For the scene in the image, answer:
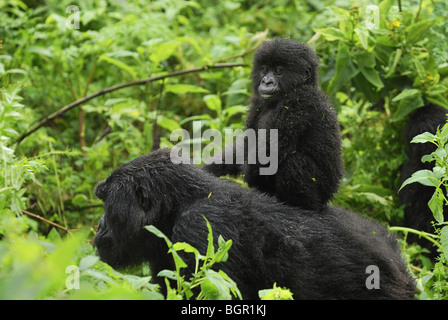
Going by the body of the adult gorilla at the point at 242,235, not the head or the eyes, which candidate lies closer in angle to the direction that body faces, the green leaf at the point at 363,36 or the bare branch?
the bare branch

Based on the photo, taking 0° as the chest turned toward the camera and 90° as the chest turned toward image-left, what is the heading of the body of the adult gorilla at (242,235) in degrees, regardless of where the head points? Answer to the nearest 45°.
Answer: approximately 90°

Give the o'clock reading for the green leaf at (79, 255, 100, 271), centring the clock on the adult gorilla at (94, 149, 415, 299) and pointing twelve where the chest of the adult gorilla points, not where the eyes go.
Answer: The green leaf is roughly at 10 o'clock from the adult gorilla.

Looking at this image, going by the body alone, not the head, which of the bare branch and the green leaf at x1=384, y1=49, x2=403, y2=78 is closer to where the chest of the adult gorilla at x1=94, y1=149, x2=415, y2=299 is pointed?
the bare branch

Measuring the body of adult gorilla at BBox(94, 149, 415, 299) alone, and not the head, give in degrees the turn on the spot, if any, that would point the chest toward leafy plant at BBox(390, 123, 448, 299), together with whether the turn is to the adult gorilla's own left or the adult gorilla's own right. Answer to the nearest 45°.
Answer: approximately 180°

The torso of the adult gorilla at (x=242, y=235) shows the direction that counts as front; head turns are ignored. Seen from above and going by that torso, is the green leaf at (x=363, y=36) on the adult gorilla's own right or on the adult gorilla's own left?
on the adult gorilla's own right

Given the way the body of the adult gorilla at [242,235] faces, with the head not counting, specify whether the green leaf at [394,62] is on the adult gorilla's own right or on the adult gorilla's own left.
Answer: on the adult gorilla's own right

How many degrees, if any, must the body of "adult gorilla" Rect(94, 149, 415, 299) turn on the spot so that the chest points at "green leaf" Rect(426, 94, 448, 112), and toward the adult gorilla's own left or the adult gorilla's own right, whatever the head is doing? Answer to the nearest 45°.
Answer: approximately 135° to the adult gorilla's own right
